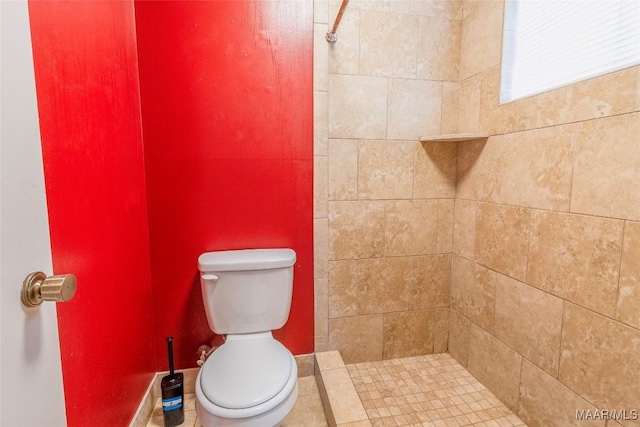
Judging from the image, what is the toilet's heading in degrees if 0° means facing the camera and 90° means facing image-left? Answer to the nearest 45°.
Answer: approximately 0°

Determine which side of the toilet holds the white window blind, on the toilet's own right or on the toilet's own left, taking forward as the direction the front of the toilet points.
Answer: on the toilet's own left
